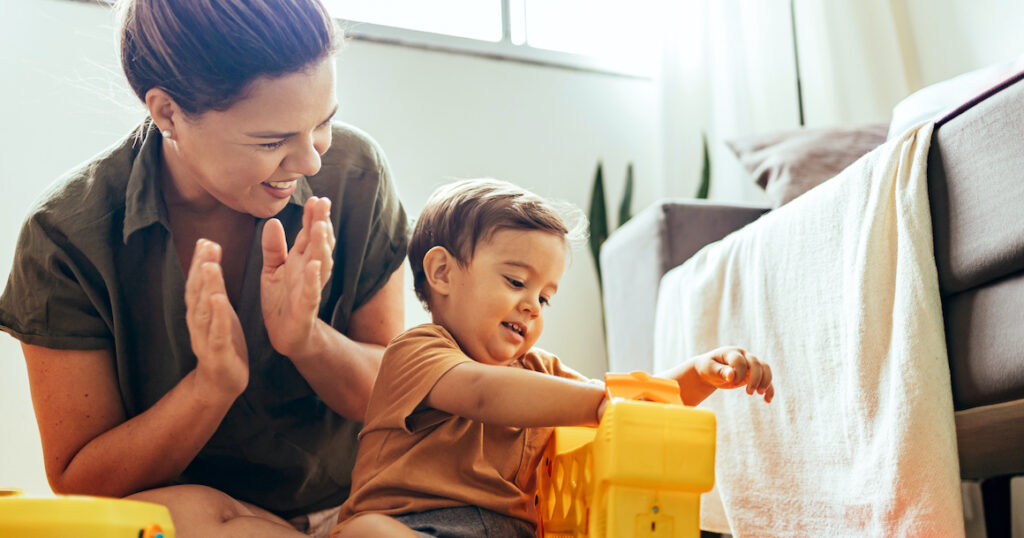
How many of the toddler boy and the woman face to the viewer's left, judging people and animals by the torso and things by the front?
0

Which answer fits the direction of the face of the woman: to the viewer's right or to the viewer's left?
to the viewer's right

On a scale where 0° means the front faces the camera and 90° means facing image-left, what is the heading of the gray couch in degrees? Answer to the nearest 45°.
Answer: approximately 45°

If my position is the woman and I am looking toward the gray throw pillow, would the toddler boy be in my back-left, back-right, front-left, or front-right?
front-right

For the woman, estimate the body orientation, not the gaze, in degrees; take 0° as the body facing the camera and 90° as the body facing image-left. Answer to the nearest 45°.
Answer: approximately 315°

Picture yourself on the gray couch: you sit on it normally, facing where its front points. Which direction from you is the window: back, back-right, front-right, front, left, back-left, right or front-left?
right

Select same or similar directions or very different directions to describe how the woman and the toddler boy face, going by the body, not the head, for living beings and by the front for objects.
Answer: same or similar directions

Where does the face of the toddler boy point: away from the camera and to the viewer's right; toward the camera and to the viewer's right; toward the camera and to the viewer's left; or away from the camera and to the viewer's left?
toward the camera and to the viewer's right

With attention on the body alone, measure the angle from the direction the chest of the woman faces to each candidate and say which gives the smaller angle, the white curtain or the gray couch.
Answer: the gray couch

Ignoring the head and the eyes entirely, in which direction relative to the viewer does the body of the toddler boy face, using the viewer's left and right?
facing the viewer and to the right of the viewer

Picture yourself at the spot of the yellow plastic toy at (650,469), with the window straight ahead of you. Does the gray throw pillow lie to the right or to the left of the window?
right

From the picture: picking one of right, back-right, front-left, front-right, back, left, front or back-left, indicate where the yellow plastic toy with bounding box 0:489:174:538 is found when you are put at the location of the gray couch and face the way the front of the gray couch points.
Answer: front
